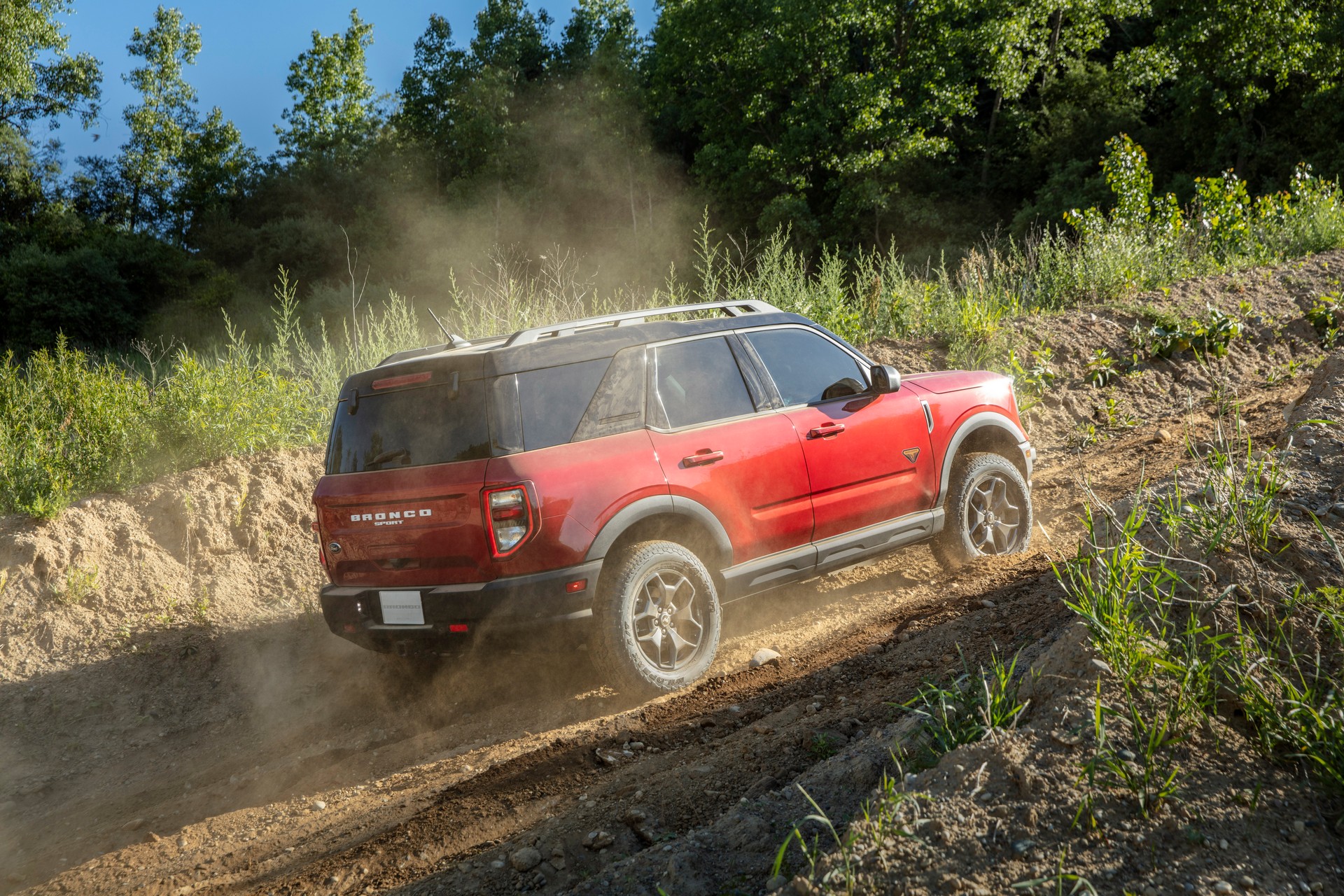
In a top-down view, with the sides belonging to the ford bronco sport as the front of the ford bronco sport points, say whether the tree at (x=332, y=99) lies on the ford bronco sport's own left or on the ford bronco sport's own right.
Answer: on the ford bronco sport's own left

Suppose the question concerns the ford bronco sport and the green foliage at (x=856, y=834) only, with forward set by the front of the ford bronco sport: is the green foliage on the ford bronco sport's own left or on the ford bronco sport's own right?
on the ford bronco sport's own right

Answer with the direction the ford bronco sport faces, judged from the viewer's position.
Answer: facing away from the viewer and to the right of the viewer

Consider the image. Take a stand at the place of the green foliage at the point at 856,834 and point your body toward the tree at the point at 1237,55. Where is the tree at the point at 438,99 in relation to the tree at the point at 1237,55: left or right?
left

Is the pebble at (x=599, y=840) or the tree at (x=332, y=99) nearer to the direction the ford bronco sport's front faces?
the tree

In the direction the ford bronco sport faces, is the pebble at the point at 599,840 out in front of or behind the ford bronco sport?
behind

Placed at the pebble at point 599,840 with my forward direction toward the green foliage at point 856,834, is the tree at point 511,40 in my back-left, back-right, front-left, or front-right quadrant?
back-left

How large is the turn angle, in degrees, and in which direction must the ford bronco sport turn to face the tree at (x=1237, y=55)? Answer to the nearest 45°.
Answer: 0° — it already faces it

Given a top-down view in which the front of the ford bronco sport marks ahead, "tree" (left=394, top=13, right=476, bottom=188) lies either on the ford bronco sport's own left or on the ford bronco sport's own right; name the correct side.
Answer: on the ford bronco sport's own left

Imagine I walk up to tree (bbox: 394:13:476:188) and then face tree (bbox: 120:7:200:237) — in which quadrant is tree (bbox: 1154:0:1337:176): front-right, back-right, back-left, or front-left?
back-left

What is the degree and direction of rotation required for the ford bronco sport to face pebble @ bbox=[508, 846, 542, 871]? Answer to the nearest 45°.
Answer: approximately 135° to its right
